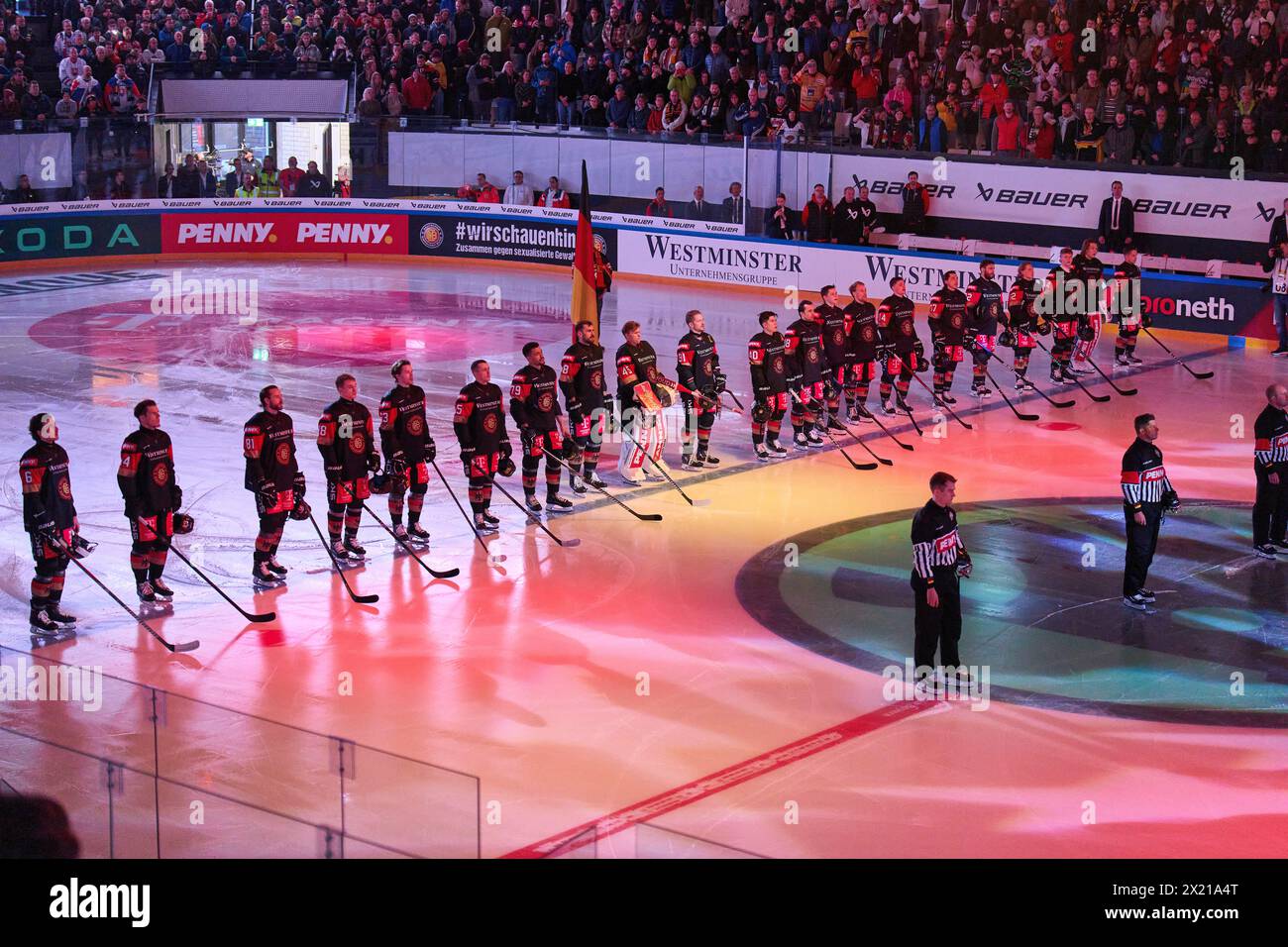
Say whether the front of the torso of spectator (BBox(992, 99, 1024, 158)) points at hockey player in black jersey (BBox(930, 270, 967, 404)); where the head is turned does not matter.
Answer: yes

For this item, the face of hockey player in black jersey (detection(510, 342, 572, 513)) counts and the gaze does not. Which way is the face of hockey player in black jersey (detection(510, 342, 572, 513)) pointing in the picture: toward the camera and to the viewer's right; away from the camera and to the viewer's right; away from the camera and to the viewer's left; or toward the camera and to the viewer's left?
toward the camera and to the viewer's right

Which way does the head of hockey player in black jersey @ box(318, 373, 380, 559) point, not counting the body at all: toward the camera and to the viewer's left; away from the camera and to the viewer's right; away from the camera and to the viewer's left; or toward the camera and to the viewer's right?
toward the camera and to the viewer's right

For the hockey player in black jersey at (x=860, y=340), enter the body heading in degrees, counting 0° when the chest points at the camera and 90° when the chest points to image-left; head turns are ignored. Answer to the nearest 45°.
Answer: approximately 315°

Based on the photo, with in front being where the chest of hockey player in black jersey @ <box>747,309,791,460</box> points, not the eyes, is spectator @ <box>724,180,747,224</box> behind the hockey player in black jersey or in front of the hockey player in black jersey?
behind

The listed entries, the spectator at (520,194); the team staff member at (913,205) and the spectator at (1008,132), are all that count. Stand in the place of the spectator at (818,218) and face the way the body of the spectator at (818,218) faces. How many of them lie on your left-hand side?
2

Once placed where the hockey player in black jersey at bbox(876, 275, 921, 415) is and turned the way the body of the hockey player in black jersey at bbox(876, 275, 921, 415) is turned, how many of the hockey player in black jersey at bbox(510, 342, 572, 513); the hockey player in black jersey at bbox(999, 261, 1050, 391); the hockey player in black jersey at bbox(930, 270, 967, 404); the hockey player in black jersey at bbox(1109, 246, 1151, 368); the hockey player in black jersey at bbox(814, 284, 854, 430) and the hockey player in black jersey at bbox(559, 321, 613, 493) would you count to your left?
3

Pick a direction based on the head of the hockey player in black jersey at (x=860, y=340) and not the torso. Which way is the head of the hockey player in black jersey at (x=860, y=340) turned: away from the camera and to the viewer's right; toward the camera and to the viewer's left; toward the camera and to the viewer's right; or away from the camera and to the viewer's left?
toward the camera and to the viewer's right
